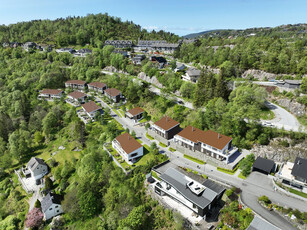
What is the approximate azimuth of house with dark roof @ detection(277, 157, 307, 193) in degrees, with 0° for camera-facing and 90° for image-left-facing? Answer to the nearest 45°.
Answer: approximately 45°

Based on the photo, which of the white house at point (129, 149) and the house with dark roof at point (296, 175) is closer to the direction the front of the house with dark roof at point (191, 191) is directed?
the white house

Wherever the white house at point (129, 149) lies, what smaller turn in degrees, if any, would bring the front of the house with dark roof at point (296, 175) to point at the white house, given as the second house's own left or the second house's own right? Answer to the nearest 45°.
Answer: approximately 45° to the second house's own right

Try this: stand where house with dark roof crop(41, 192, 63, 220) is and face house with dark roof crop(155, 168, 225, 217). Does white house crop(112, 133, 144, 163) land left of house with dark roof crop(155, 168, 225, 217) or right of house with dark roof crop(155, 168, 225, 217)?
left

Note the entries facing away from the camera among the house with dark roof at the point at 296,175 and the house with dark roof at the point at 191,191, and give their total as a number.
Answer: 0

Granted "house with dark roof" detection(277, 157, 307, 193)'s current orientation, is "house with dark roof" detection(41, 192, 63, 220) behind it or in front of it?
in front

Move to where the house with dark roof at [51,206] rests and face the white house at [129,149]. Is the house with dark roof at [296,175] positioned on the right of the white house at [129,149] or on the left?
right
